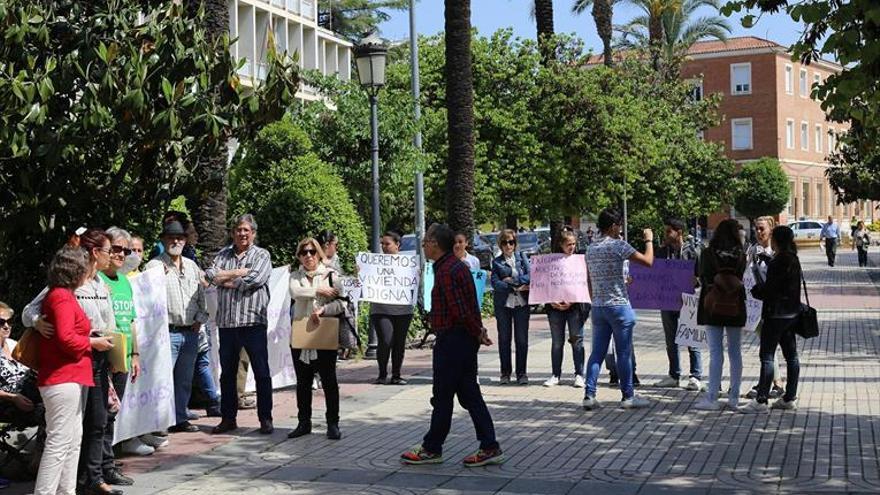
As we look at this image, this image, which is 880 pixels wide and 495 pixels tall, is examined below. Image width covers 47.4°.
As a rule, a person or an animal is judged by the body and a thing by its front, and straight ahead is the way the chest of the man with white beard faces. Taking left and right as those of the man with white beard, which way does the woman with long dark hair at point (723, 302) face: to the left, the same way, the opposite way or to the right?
the opposite way

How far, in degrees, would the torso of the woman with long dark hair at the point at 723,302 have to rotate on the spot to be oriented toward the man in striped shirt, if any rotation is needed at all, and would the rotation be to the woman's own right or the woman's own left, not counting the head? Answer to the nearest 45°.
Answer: approximately 90° to the woman's own left

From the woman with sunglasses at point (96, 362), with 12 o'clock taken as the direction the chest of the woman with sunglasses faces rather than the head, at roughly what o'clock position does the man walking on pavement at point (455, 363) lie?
The man walking on pavement is roughly at 12 o'clock from the woman with sunglasses.

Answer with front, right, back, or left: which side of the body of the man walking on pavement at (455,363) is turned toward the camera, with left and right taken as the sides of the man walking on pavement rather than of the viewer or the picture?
left

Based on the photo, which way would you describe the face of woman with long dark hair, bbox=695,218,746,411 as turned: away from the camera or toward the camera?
away from the camera

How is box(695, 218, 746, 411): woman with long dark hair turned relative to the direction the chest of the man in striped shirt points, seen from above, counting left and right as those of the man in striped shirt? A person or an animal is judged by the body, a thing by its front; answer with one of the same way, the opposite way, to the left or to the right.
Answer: the opposite way

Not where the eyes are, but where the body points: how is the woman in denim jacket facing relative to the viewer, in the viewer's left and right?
facing the viewer

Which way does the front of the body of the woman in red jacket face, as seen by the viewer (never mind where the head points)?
to the viewer's right

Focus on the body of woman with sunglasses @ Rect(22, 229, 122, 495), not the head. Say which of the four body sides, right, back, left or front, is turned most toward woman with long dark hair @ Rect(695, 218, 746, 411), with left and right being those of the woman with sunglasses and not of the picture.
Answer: front

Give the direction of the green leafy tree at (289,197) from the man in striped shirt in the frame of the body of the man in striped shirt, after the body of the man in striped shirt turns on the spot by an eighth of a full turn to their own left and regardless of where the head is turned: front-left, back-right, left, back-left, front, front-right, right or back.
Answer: back-left

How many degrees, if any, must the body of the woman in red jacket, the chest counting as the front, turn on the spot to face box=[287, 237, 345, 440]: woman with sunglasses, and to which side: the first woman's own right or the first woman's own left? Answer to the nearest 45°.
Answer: approximately 45° to the first woman's own left

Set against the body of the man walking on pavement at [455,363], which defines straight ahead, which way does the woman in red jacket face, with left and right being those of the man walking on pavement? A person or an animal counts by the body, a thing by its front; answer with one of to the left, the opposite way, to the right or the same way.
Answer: the opposite way
